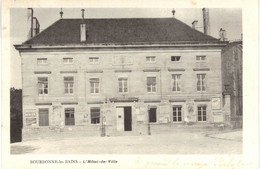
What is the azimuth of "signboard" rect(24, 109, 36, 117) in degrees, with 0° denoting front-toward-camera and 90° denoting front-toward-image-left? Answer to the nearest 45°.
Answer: approximately 0°

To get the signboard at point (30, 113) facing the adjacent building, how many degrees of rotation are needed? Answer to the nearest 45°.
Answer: approximately 90° to its left
